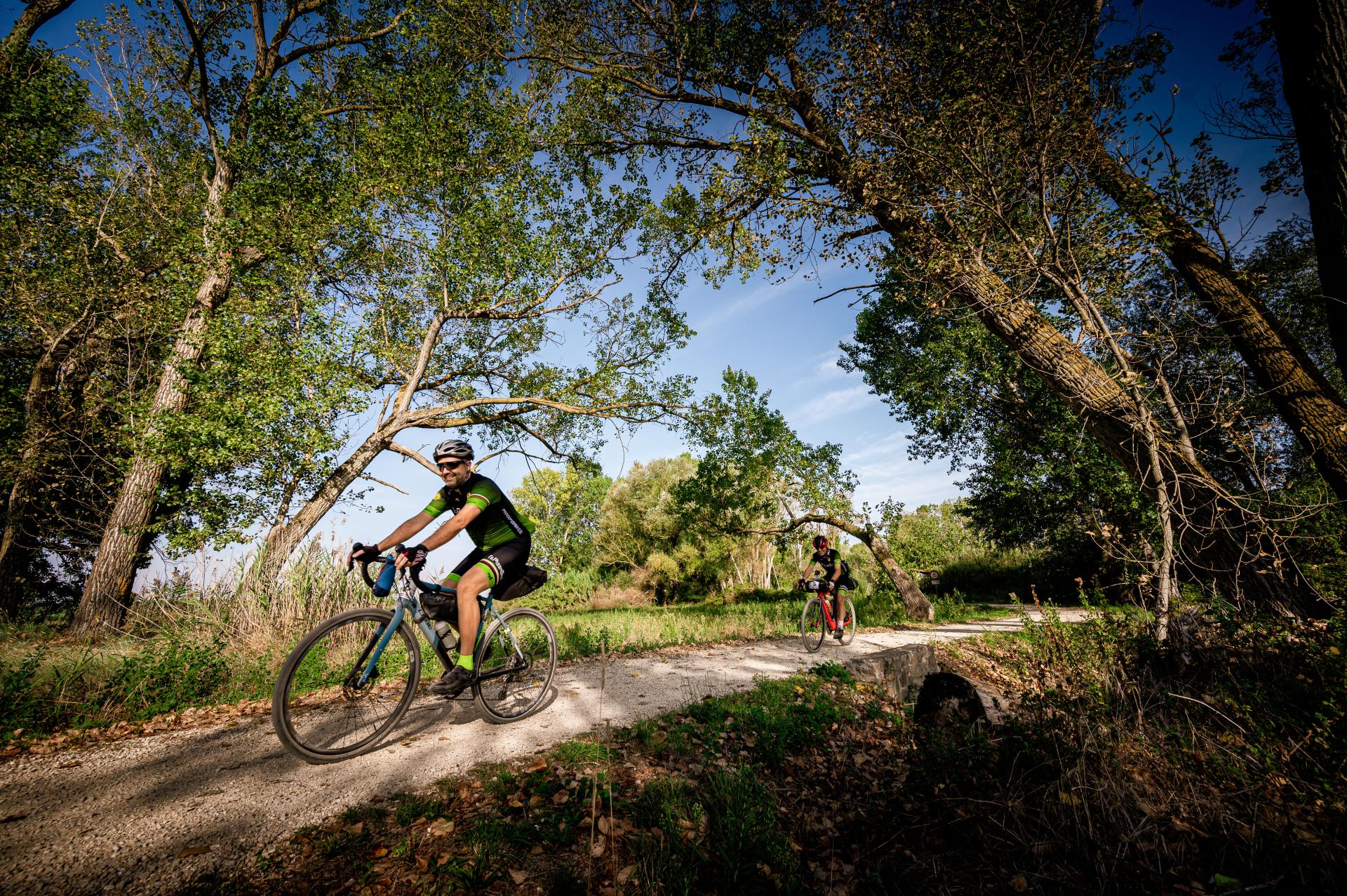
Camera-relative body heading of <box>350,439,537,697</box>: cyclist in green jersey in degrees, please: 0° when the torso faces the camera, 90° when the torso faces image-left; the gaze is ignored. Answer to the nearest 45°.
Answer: approximately 45°

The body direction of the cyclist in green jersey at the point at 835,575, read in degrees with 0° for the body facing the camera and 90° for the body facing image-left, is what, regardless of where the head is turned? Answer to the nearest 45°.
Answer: approximately 45°

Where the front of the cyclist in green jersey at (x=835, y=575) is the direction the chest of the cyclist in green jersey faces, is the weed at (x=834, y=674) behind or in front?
in front

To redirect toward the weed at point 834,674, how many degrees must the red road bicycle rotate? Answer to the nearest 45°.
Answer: approximately 45° to its left

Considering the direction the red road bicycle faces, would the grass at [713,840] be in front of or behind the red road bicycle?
in front

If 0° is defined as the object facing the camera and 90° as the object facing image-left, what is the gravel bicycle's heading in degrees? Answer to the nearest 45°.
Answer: approximately 45°

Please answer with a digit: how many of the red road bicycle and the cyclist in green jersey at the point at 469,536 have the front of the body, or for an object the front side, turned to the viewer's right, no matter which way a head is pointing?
0

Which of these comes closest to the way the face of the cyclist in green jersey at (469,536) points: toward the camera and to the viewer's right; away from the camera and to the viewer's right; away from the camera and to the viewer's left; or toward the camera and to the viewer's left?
toward the camera and to the viewer's left

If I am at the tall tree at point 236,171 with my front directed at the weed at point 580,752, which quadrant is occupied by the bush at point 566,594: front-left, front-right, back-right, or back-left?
back-left

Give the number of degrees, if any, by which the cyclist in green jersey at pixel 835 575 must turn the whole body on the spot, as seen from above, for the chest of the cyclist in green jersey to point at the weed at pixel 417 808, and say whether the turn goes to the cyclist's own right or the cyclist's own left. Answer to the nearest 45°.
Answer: approximately 45° to the cyclist's own left

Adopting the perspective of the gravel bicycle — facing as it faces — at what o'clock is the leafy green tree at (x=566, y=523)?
The leafy green tree is roughly at 5 o'clock from the gravel bicycle.

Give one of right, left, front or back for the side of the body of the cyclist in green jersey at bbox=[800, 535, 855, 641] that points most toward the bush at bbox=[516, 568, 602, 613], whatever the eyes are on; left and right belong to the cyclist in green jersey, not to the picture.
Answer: right
